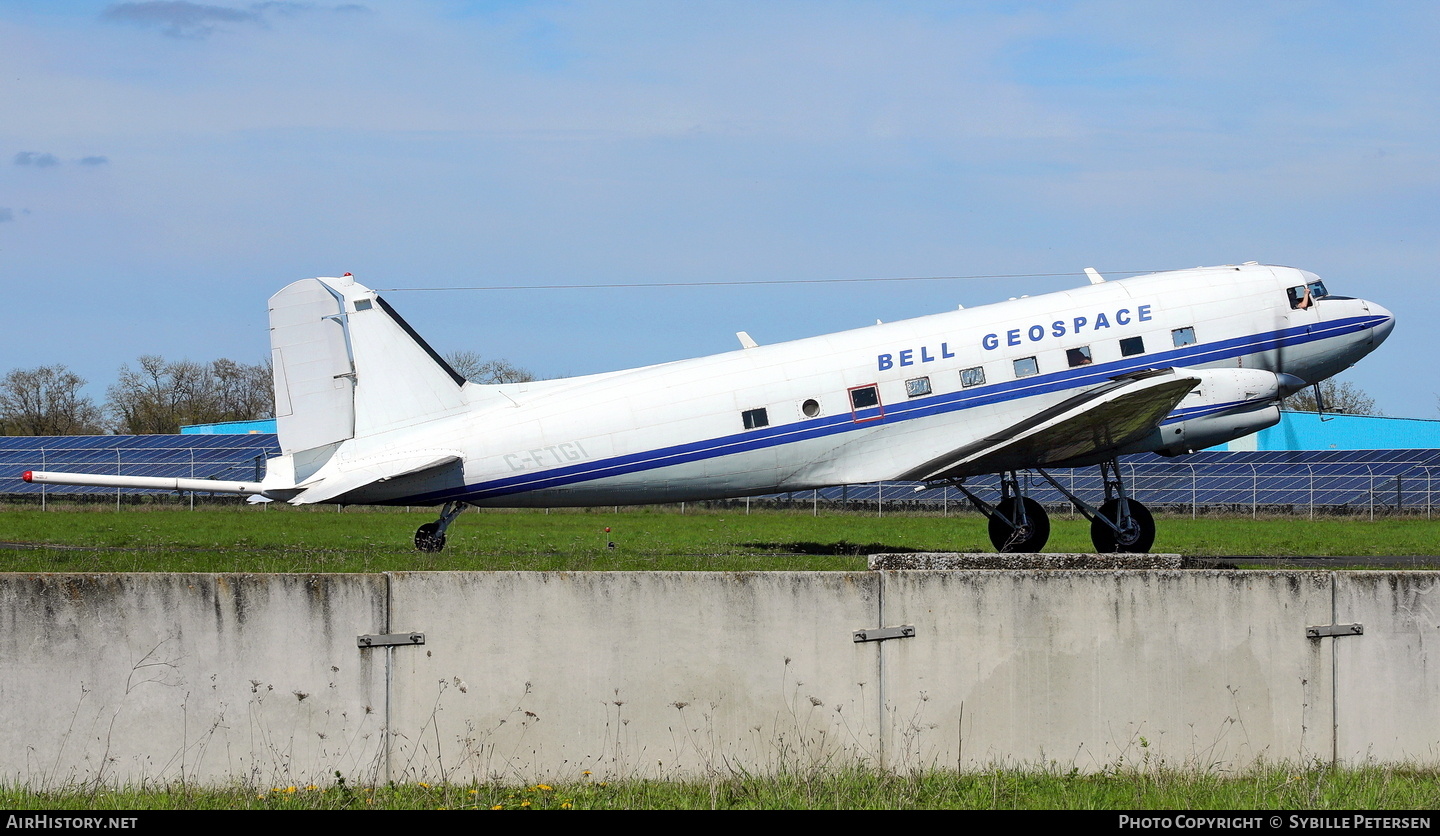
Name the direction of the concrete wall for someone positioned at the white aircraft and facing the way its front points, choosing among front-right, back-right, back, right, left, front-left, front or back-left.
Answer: right

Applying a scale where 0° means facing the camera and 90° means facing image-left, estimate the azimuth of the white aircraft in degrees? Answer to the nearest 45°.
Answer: approximately 270°
